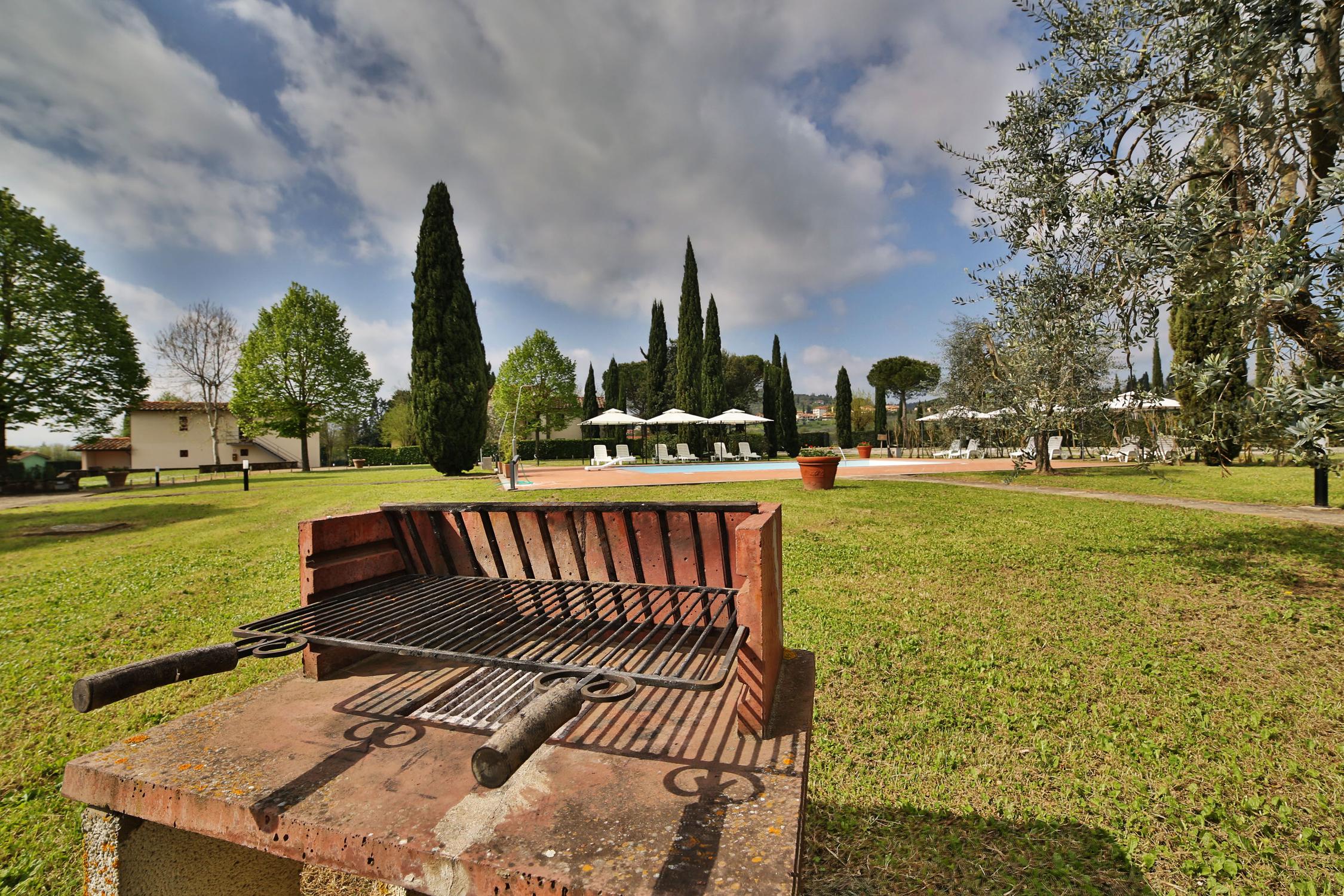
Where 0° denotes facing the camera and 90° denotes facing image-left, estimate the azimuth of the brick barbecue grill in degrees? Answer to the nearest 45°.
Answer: approximately 45°

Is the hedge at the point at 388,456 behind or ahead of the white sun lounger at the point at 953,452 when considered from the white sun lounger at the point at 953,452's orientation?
ahead

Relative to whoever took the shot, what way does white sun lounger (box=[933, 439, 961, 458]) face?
facing to the left of the viewer

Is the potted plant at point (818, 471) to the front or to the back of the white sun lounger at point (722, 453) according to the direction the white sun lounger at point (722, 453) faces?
to the front

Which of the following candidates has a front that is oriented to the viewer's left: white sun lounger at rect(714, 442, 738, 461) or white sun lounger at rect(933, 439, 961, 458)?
white sun lounger at rect(933, 439, 961, 458)

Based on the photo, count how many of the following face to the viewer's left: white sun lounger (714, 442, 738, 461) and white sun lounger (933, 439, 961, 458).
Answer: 1

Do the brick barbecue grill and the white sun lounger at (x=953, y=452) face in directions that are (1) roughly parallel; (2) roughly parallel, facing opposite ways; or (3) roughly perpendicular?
roughly perpendicular
